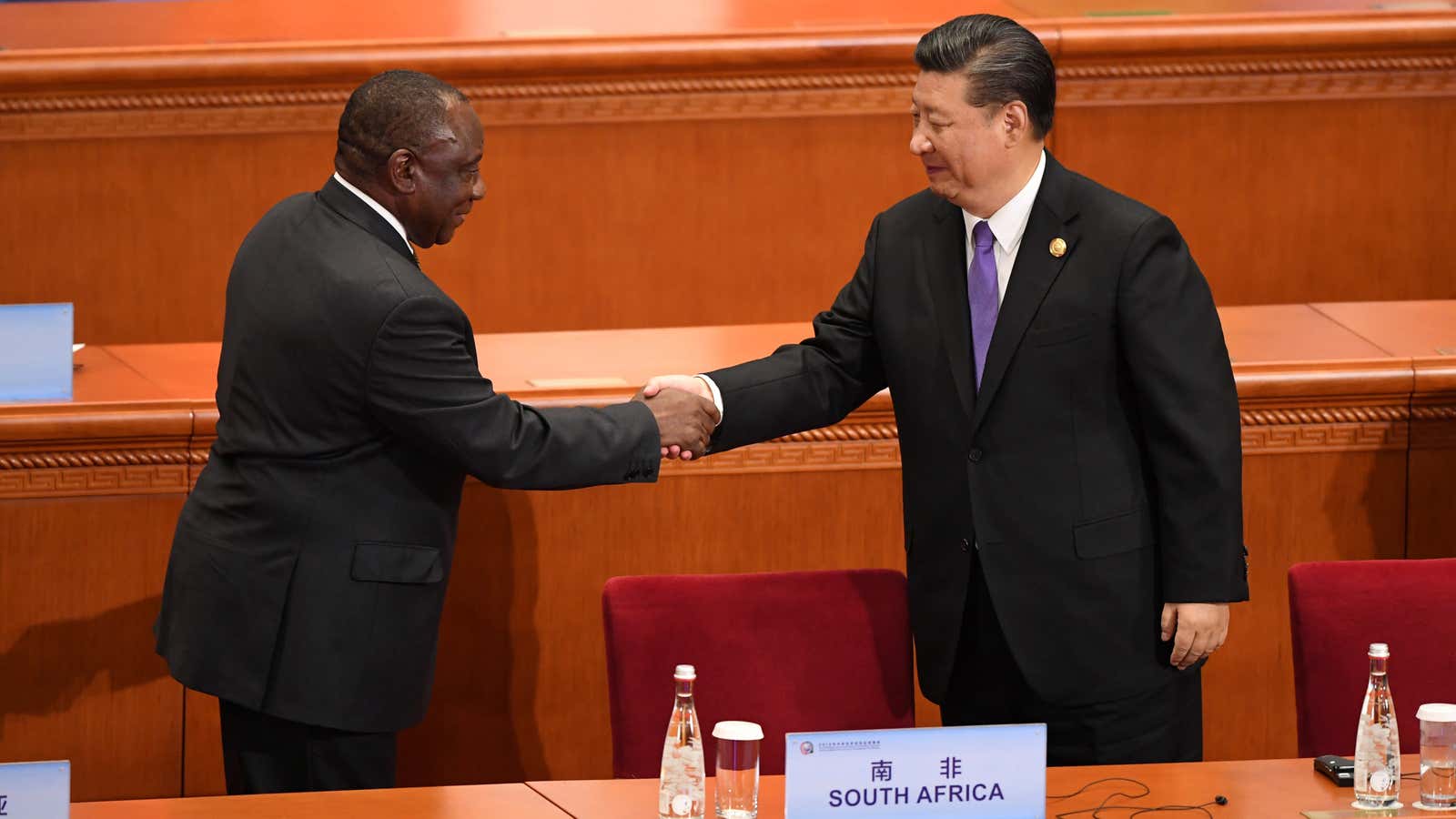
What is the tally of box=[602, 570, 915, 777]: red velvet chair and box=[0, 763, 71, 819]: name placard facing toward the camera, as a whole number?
2

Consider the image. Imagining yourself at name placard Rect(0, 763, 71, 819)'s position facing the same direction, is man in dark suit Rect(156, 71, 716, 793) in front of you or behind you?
behind

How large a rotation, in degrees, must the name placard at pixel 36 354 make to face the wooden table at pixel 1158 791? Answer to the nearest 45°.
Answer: approximately 45° to its left

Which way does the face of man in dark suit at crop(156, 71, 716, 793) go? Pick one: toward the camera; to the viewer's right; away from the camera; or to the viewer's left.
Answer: to the viewer's right

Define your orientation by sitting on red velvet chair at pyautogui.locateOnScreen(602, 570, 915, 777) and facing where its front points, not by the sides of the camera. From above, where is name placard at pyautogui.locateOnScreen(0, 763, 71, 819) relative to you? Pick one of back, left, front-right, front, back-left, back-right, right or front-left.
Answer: front-right

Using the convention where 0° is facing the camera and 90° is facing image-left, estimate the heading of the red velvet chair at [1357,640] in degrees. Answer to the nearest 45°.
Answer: approximately 0°

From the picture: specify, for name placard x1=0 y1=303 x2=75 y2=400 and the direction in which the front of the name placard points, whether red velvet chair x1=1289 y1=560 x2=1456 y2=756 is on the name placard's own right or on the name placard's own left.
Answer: on the name placard's own left

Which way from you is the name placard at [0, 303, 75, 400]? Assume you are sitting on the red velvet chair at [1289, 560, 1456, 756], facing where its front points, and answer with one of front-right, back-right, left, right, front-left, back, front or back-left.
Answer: right

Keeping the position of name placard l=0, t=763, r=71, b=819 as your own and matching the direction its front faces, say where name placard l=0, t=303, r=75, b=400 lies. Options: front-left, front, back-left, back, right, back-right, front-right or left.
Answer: back

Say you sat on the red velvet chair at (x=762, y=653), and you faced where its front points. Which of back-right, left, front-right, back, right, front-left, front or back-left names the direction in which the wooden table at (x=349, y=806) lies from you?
front-right
